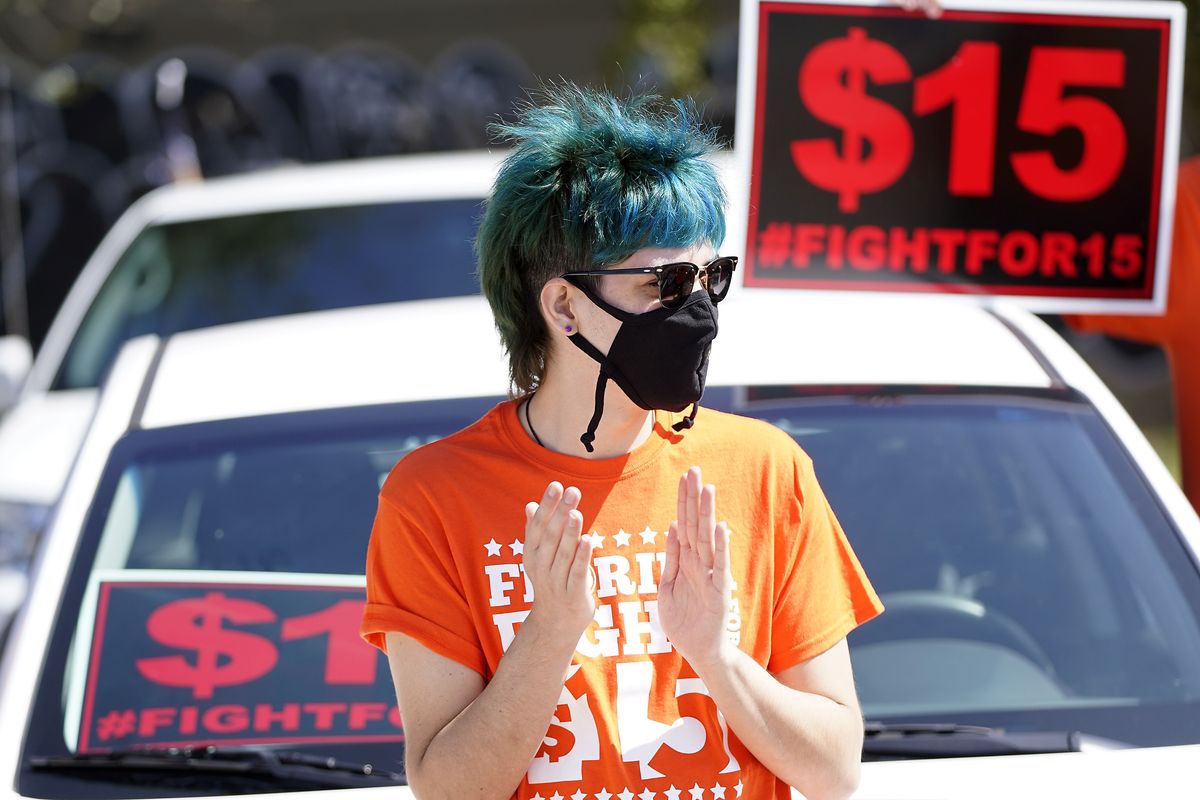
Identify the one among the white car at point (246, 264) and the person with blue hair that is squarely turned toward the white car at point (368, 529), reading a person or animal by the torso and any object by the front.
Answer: the white car at point (246, 264)

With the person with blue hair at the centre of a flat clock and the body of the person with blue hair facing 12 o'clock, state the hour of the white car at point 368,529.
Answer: The white car is roughly at 5 o'clock from the person with blue hair.

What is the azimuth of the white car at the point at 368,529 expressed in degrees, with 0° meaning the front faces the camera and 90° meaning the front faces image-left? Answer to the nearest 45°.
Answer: approximately 0°

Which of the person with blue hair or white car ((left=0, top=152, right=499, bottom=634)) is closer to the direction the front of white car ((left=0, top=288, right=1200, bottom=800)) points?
the person with blue hair

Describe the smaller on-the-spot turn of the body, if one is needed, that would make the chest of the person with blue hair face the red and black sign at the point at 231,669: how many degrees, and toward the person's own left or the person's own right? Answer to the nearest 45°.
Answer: approximately 135° to the person's own right

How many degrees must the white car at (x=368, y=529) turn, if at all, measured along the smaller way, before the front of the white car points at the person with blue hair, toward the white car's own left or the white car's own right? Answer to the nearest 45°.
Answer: approximately 45° to the white car's own left

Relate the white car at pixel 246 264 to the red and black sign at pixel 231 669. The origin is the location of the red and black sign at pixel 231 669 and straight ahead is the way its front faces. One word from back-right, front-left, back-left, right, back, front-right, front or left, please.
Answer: back

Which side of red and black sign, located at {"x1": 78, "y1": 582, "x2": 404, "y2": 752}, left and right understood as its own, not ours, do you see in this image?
front

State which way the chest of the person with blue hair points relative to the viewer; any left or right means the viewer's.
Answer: facing the viewer

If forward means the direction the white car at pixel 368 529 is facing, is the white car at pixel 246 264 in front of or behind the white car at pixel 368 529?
behind

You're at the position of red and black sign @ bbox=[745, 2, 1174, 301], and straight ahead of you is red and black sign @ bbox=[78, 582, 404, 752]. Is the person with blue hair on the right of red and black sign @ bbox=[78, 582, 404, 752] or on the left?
left

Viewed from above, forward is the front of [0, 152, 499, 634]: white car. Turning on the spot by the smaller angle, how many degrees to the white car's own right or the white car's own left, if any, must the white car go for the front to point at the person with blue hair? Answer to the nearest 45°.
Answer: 0° — it already faces them
